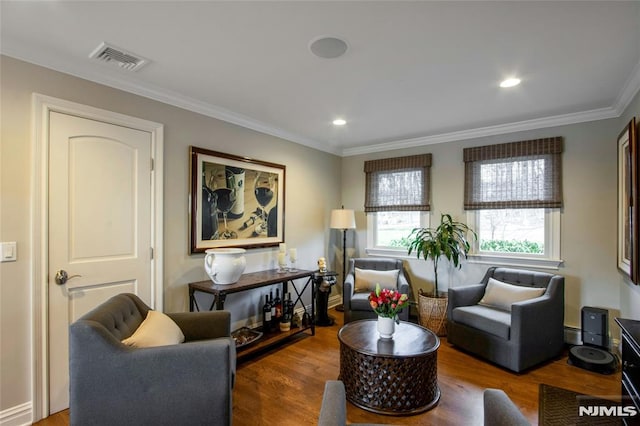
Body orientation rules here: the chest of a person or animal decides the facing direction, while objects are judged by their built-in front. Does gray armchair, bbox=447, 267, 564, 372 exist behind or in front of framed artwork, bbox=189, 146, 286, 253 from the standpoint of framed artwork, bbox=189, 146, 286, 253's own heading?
in front

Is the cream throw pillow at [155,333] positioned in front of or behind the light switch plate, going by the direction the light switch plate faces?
in front

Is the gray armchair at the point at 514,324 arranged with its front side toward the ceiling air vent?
yes

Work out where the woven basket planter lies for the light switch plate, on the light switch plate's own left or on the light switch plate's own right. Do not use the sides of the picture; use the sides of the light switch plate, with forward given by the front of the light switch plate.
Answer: on the light switch plate's own left

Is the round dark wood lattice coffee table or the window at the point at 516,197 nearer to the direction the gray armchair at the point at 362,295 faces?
the round dark wood lattice coffee table

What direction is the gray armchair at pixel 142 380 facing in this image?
to the viewer's right

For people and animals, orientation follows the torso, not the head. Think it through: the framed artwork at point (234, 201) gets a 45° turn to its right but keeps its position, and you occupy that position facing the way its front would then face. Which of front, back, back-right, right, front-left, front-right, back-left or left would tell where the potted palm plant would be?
left

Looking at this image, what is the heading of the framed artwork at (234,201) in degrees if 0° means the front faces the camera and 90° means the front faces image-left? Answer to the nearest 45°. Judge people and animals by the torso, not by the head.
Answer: approximately 315°

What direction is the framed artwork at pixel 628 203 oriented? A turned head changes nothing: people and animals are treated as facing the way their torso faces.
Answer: to the viewer's left

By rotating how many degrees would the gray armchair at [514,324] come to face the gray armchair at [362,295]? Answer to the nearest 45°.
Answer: approximately 45° to its right

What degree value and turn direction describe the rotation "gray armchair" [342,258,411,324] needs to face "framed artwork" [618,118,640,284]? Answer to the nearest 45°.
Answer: approximately 90° to its left

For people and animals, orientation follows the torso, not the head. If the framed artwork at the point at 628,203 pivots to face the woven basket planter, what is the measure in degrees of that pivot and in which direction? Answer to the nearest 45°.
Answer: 0° — it already faces it

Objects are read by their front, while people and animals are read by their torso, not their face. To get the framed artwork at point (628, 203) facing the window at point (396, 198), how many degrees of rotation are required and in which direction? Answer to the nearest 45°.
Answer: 0° — it already faces it

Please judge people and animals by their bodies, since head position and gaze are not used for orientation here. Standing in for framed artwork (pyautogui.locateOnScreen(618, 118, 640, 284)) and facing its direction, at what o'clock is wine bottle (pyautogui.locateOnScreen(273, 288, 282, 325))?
The wine bottle is roughly at 11 o'clock from the framed artwork.

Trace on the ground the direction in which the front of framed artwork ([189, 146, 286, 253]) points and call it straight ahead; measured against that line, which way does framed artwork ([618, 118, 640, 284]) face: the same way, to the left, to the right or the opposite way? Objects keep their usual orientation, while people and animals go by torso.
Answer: the opposite way

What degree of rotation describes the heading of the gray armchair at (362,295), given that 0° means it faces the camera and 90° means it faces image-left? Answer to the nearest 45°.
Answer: approximately 0°
